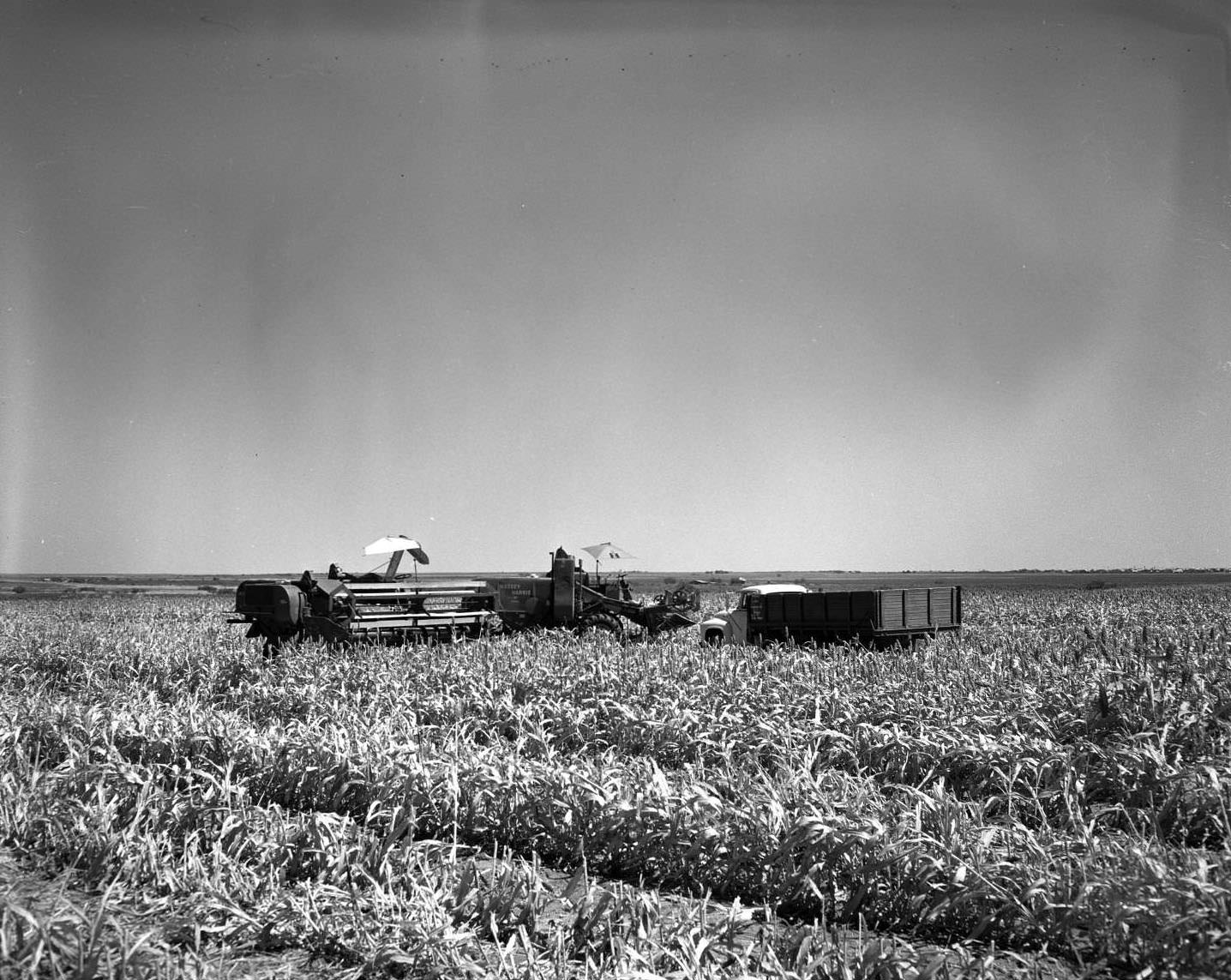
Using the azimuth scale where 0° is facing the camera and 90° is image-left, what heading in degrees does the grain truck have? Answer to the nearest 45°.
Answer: approximately 135°

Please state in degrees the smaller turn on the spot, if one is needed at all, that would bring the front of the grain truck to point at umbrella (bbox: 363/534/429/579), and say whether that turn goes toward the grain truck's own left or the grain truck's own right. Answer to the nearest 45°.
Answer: approximately 45° to the grain truck's own left

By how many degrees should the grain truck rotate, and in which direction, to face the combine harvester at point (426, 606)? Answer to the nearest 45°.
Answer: approximately 45° to its left
